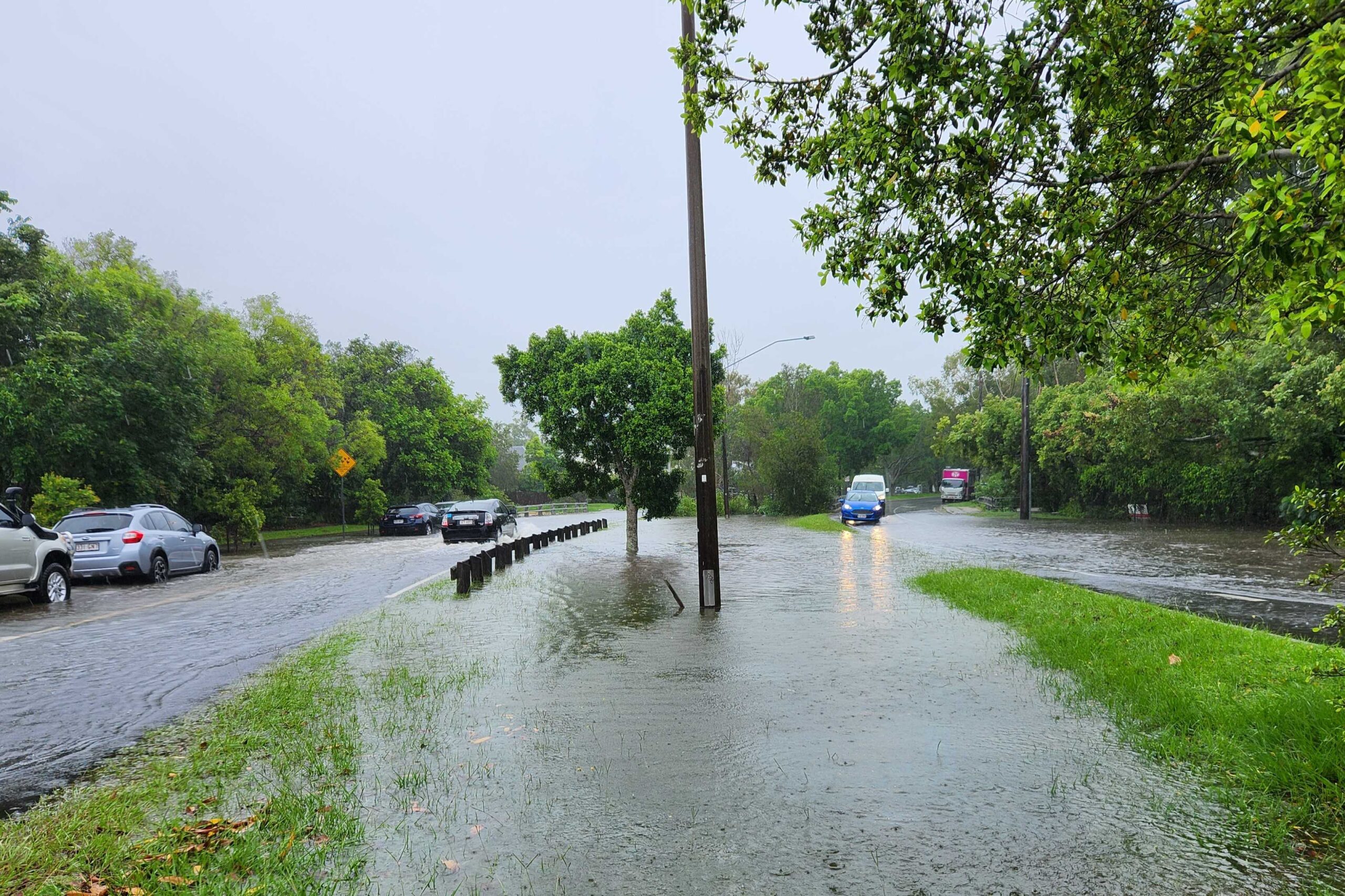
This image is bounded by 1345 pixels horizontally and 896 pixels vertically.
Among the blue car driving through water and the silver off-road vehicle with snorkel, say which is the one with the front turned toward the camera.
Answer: the blue car driving through water

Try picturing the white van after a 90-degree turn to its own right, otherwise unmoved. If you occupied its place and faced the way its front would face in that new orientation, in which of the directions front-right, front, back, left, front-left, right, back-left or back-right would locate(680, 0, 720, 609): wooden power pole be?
left

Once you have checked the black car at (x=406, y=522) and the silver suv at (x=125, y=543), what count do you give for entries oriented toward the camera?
0

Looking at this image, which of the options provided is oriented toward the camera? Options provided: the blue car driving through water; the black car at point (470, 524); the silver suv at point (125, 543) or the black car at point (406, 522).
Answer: the blue car driving through water

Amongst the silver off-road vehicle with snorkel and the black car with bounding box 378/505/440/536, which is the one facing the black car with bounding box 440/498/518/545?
the silver off-road vehicle with snorkel

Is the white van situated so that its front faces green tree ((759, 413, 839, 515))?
no

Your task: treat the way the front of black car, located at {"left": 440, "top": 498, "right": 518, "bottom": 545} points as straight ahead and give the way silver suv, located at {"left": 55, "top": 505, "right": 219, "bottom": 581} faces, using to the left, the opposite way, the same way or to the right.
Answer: the same way

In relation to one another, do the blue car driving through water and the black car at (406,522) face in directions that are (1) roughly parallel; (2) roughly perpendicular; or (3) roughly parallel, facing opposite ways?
roughly parallel, facing opposite ways

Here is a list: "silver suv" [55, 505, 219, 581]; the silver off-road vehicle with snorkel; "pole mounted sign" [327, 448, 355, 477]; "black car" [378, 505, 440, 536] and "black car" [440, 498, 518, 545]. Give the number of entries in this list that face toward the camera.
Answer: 1

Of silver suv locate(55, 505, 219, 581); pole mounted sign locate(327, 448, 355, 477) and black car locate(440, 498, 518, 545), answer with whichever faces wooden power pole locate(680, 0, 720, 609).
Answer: the pole mounted sign

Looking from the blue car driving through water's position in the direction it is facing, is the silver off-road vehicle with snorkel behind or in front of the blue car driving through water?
in front

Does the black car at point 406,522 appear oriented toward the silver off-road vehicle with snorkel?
no

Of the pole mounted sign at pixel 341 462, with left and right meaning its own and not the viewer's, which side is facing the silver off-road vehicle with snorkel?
front

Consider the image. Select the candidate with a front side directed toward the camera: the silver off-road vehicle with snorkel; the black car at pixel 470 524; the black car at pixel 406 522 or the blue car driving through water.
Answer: the blue car driving through water

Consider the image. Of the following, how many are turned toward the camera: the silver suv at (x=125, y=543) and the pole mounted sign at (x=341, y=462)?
1

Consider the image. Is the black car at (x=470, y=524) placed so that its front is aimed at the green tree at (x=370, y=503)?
no

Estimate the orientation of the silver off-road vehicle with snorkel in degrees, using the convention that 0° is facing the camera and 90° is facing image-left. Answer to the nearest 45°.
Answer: approximately 225°

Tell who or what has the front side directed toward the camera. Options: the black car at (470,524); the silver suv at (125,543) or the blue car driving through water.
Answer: the blue car driving through water

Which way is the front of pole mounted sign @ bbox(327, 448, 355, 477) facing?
toward the camera

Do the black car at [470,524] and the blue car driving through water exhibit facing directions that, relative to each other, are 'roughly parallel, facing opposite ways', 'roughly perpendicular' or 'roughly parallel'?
roughly parallel, facing opposite ways

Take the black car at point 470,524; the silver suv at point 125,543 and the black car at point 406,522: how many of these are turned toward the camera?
0
